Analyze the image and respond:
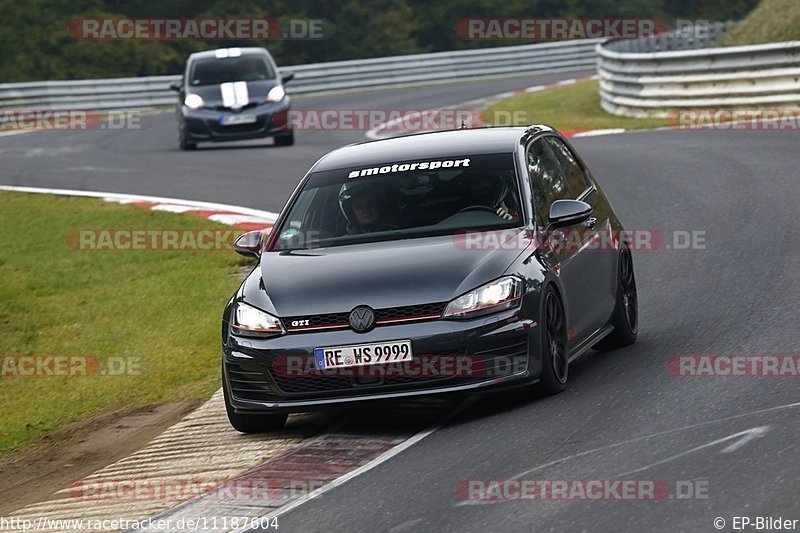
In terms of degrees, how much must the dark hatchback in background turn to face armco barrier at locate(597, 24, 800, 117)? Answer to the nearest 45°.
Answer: approximately 90° to its left

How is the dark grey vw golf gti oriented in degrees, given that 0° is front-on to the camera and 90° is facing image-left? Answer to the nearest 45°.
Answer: approximately 45°

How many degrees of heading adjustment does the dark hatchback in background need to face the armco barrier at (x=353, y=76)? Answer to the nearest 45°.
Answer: approximately 180°

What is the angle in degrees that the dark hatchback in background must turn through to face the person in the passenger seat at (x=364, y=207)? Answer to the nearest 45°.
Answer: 0° — it already faces them

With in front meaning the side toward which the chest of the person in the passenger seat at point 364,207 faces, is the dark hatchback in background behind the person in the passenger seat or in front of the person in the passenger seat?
behind

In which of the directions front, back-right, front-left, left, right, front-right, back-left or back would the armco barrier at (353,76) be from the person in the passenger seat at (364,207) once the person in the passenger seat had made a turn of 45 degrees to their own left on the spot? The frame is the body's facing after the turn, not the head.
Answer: back-left

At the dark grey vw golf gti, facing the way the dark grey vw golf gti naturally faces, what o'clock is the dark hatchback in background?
The dark hatchback in background is roughly at 4 o'clock from the dark grey vw golf gti.

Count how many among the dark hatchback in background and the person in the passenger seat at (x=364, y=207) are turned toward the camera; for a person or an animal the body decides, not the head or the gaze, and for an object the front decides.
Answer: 2

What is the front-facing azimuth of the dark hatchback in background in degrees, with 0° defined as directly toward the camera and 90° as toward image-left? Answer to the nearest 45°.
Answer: approximately 0°

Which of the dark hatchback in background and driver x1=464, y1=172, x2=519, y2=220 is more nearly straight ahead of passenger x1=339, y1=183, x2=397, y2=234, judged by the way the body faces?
the driver
